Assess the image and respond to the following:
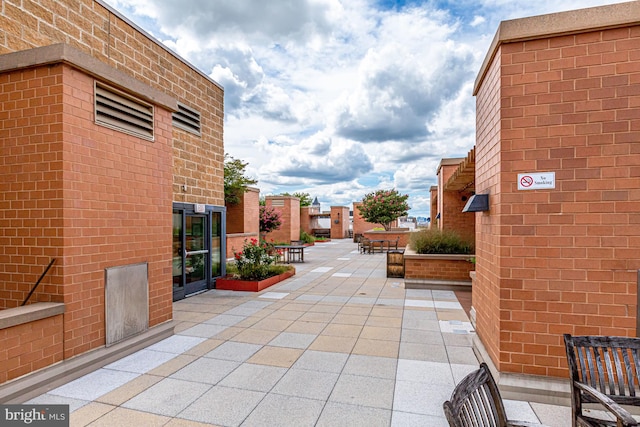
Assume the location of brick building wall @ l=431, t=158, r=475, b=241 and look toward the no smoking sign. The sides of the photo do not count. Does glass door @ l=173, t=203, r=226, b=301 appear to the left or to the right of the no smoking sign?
right

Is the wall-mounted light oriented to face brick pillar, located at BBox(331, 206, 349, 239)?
no

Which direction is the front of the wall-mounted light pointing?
to the viewer's left

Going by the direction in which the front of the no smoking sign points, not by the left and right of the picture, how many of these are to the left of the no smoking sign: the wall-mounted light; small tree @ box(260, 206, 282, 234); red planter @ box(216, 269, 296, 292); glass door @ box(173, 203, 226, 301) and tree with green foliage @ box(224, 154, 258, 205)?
0

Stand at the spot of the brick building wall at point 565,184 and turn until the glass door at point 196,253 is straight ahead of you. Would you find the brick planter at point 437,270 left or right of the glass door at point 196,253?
right

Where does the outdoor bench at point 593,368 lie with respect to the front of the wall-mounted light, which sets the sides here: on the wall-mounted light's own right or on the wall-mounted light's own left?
on the wall-mounted light's own left

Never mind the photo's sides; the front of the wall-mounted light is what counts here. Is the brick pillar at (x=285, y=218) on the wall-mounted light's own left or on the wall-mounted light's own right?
on the wall-mounted light's own right
